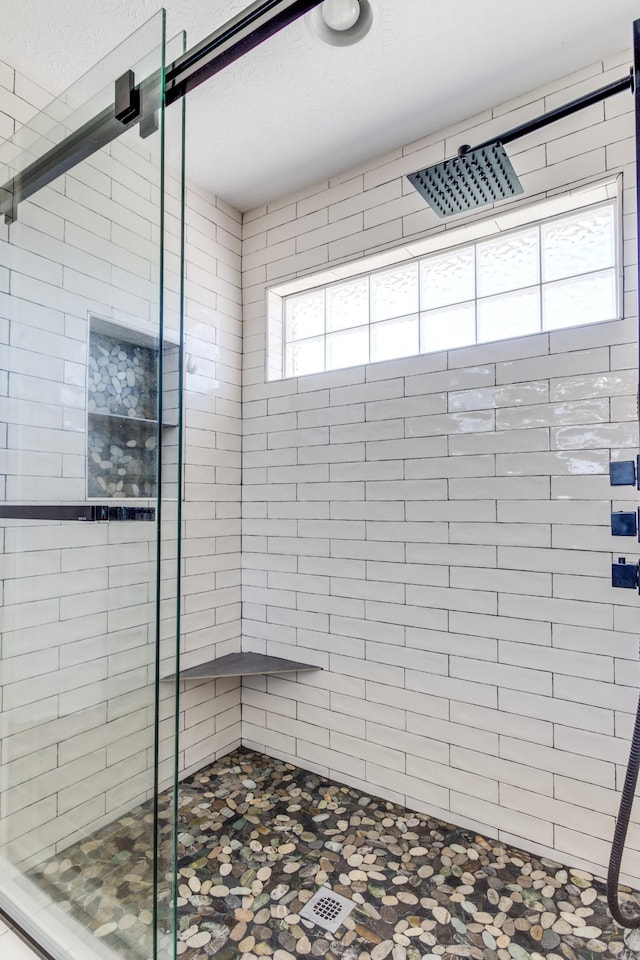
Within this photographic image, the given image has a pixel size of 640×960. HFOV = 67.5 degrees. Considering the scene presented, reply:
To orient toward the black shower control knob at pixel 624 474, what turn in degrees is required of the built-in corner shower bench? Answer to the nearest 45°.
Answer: approximately 45° to its left

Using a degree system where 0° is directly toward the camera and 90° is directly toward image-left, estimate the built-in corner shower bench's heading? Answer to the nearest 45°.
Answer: approximately 0°
